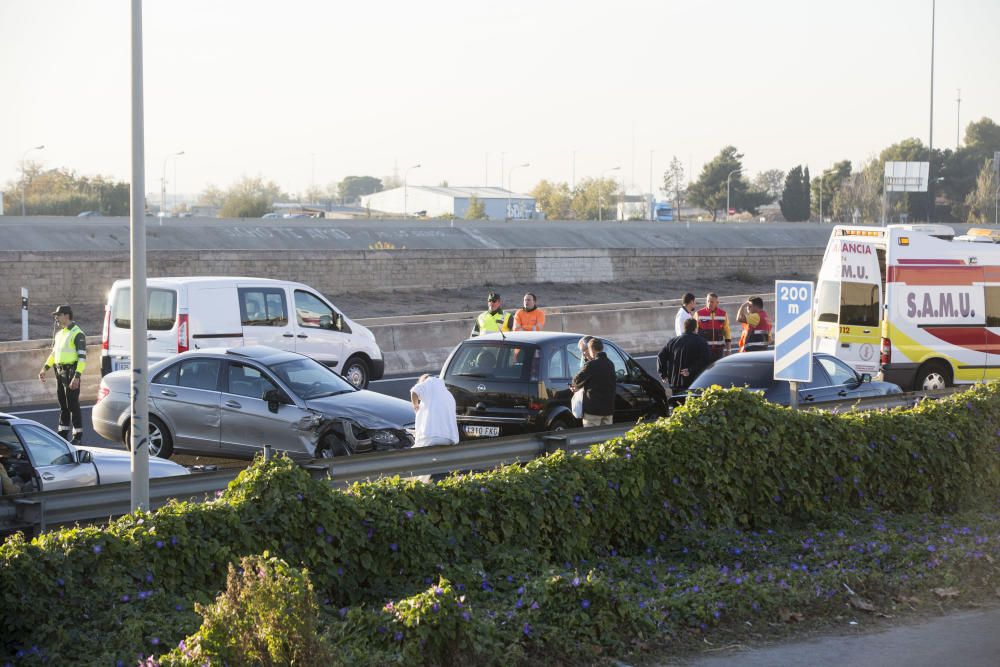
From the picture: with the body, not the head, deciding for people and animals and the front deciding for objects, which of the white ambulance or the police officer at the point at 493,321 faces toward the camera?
the police officer

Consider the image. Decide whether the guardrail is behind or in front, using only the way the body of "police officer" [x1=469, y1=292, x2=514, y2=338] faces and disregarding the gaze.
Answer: in front

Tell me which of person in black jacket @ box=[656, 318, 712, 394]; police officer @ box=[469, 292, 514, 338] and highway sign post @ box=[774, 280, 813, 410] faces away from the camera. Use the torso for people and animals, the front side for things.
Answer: the person in black jacket

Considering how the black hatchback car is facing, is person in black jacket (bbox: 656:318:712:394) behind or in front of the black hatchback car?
in front

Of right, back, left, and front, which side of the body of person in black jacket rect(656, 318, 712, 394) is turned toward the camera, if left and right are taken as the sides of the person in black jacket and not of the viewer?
back

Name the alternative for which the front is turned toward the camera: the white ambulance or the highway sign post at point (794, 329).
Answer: the highway sign post

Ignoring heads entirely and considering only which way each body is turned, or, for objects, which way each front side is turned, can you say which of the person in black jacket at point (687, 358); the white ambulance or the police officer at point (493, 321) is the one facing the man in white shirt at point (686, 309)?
the person in black jacket

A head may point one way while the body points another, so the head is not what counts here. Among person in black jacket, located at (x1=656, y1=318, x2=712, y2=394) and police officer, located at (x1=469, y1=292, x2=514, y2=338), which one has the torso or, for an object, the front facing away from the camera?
the person in black jacket

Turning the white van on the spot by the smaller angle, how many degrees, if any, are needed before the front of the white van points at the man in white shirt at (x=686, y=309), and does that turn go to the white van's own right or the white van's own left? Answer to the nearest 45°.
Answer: approximately 45° to the white van's own right

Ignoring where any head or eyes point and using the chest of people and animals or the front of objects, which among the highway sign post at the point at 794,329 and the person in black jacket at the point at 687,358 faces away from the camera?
the person in black jacket

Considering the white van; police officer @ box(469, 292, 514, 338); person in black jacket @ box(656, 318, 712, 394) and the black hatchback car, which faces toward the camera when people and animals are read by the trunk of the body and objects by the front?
the police officer

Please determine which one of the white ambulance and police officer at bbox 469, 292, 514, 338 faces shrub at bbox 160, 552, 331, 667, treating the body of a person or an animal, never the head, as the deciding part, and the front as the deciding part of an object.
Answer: the police officer

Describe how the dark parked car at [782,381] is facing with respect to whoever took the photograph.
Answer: facing away from the viewer and to the right of the viewer

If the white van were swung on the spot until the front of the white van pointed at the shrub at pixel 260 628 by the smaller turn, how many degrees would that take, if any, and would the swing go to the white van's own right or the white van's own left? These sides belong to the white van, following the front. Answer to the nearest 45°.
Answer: approximately 135° to the white van's own right

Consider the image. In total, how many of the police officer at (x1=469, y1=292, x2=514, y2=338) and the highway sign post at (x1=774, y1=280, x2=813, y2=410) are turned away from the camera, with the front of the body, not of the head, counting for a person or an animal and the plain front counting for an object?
0

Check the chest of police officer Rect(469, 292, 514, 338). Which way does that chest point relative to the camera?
toward the camera
